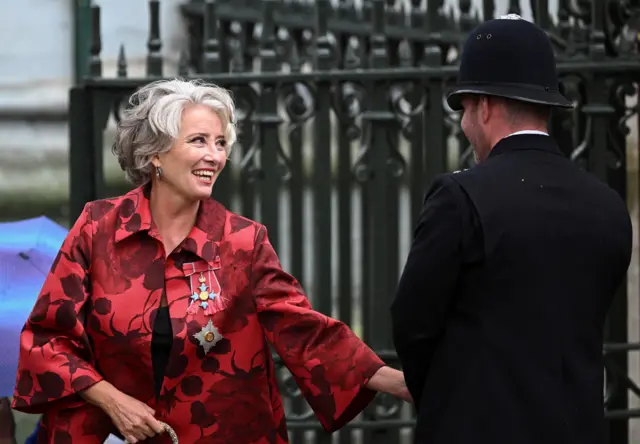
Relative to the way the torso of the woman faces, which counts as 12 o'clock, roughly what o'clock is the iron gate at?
The iron gate is roughly at 7 o'clock from the woman.

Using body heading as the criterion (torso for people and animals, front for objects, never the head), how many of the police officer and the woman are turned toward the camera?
1

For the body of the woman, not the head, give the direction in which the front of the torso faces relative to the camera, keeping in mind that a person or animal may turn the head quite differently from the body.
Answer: toward the camera

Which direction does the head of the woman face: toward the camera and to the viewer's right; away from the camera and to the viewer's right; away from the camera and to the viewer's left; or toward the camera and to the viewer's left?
toward the camera and to the viewer's right

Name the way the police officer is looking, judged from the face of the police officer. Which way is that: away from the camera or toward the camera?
away from the camera

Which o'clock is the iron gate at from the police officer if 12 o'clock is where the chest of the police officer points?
The iron gate is roughly at 1 o'clock from the police officer.

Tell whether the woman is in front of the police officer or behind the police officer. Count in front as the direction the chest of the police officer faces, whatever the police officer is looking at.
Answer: in front

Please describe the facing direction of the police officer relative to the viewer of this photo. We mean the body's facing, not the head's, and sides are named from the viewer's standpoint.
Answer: facing away from the viewer and to the left of the viewer

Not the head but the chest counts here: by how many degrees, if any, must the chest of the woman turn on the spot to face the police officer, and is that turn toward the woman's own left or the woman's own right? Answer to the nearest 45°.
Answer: approximately 45° to the woman's own left
